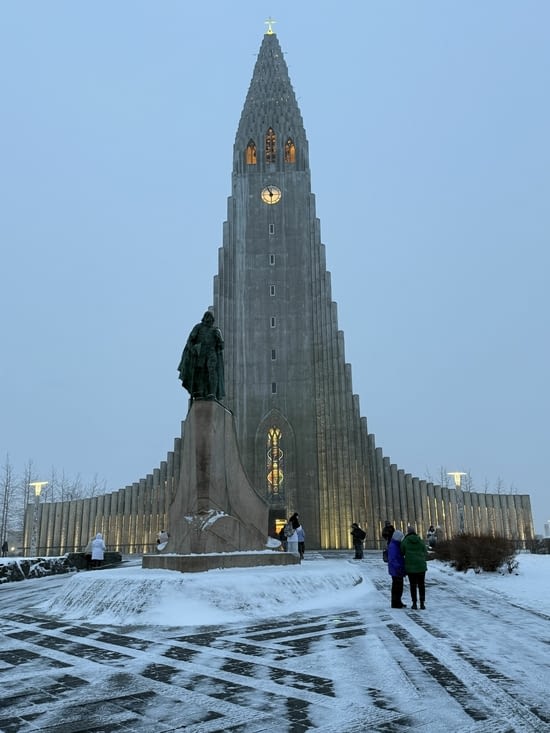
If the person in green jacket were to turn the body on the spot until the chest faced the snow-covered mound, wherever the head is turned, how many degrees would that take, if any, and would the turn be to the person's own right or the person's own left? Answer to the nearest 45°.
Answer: approximately 90° to the person's own left

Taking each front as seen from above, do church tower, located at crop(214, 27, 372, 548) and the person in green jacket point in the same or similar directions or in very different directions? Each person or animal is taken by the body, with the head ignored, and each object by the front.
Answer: very different directions

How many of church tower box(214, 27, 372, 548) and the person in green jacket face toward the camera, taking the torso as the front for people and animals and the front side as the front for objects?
1

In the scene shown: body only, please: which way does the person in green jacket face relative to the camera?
away from the camera

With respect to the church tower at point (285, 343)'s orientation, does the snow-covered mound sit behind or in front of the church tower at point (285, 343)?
in front

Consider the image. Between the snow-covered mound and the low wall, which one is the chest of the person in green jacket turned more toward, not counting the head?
the low wall

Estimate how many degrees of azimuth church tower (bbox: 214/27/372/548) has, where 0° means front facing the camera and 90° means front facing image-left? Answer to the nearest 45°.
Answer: approximately 0°

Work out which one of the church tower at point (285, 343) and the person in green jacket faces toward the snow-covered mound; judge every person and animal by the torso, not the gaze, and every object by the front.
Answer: the church tower

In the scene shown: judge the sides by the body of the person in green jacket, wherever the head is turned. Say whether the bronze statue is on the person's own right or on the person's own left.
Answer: on the person's own left
